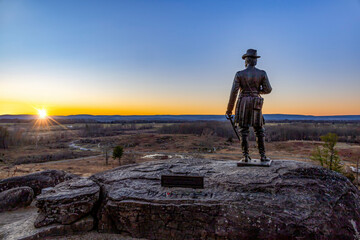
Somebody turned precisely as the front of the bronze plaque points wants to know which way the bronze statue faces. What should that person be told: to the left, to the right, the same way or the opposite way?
the opposite way

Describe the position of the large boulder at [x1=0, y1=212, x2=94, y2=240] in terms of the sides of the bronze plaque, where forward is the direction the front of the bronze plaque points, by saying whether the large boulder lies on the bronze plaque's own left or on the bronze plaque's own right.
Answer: on the bronze plaque's own right

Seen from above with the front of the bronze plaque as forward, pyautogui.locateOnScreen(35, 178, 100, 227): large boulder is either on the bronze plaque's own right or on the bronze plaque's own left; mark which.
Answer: on the bronze plaque's own right

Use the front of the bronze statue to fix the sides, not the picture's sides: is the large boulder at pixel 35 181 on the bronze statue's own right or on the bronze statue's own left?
on the bronze statue's own left

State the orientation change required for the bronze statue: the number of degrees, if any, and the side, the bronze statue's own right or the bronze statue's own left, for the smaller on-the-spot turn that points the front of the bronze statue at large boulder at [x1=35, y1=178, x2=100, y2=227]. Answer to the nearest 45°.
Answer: approximately 135° to the bronze statue's own left

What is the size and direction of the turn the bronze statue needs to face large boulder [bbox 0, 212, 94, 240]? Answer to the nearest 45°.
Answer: approximately 135° to its left

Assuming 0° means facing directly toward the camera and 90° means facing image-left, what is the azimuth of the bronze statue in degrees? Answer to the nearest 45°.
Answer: approximately 180°

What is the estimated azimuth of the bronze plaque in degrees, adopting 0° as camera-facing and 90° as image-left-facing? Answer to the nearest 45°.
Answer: approximately 0°

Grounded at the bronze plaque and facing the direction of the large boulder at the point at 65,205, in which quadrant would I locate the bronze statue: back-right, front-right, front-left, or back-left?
back-right
